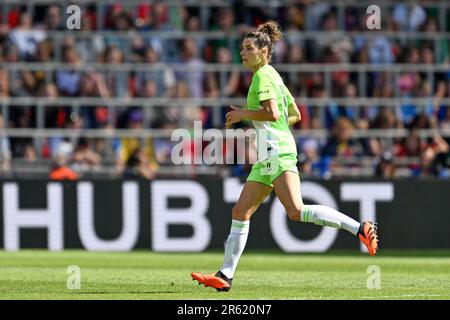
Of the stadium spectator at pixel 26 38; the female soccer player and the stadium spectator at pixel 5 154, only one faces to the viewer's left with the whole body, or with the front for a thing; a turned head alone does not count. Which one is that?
the female soccer player

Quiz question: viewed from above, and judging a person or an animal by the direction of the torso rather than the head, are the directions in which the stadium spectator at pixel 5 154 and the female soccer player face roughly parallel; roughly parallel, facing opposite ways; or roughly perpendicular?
roughly perpendicular

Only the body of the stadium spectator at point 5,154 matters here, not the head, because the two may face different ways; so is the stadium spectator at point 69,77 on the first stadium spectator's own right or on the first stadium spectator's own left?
on the first stadium spectator's own left

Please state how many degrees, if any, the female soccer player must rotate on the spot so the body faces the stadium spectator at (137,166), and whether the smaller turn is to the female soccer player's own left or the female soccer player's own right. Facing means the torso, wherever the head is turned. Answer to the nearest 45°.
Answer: approximately 90° to the female soccer player's own right

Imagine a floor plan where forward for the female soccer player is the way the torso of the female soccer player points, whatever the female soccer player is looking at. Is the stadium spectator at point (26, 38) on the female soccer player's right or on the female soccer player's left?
on the female soccer player's right

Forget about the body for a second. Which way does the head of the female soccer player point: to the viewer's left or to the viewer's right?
to the viewer's left

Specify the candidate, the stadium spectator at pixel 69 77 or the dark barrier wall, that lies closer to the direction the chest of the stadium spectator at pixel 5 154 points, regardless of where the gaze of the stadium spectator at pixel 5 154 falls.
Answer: the dark barrier wall

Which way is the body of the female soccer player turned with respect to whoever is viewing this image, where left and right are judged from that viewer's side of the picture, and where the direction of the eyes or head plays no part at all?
facing to the left of the viewer

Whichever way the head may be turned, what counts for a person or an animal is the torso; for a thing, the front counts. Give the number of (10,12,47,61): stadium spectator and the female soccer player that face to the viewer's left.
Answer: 1

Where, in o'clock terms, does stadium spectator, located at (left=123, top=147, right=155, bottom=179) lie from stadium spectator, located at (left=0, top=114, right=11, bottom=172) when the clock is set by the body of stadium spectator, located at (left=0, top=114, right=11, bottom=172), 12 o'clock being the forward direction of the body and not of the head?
stadium spectator, located at (left=123, top=147, right=155, bottom=179) is roughly at 10 o'clock from stadium spectator, located at (left=0, top=114, right=11, bottom=172).
